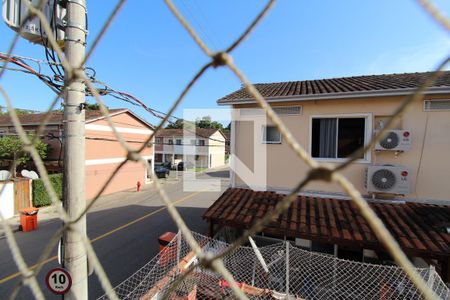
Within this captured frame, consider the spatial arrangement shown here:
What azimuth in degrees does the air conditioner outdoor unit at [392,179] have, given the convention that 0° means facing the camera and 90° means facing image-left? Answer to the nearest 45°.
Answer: approximately 0°

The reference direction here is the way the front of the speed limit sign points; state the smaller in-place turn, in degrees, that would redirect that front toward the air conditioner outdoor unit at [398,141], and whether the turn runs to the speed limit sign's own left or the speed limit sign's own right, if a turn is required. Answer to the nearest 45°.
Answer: approximately 90° to the speed limit sign's own left

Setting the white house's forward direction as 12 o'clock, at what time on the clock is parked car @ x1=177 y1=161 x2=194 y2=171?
The parked car is roughly at 11 o'clock from the white house.

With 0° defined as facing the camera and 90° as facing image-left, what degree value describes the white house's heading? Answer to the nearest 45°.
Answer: approximately 45°

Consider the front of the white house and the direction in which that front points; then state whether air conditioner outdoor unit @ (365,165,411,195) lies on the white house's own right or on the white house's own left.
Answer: on the white house's own left

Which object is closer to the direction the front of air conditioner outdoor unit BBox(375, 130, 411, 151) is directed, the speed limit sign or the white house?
the speed limit sign

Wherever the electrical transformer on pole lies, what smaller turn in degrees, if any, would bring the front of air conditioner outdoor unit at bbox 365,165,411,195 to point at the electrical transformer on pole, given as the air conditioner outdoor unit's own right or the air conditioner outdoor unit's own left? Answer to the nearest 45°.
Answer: approximately 45° to the air conditioner outdoor unit's own right
